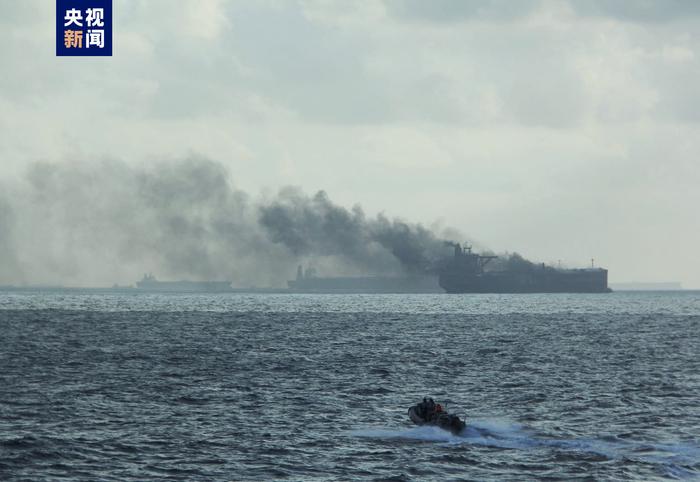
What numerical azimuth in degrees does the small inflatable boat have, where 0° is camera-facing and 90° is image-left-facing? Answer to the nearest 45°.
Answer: approximately 135°

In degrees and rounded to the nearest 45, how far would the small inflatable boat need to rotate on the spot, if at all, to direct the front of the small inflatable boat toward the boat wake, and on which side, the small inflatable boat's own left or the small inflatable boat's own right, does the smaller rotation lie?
approximately 180°
